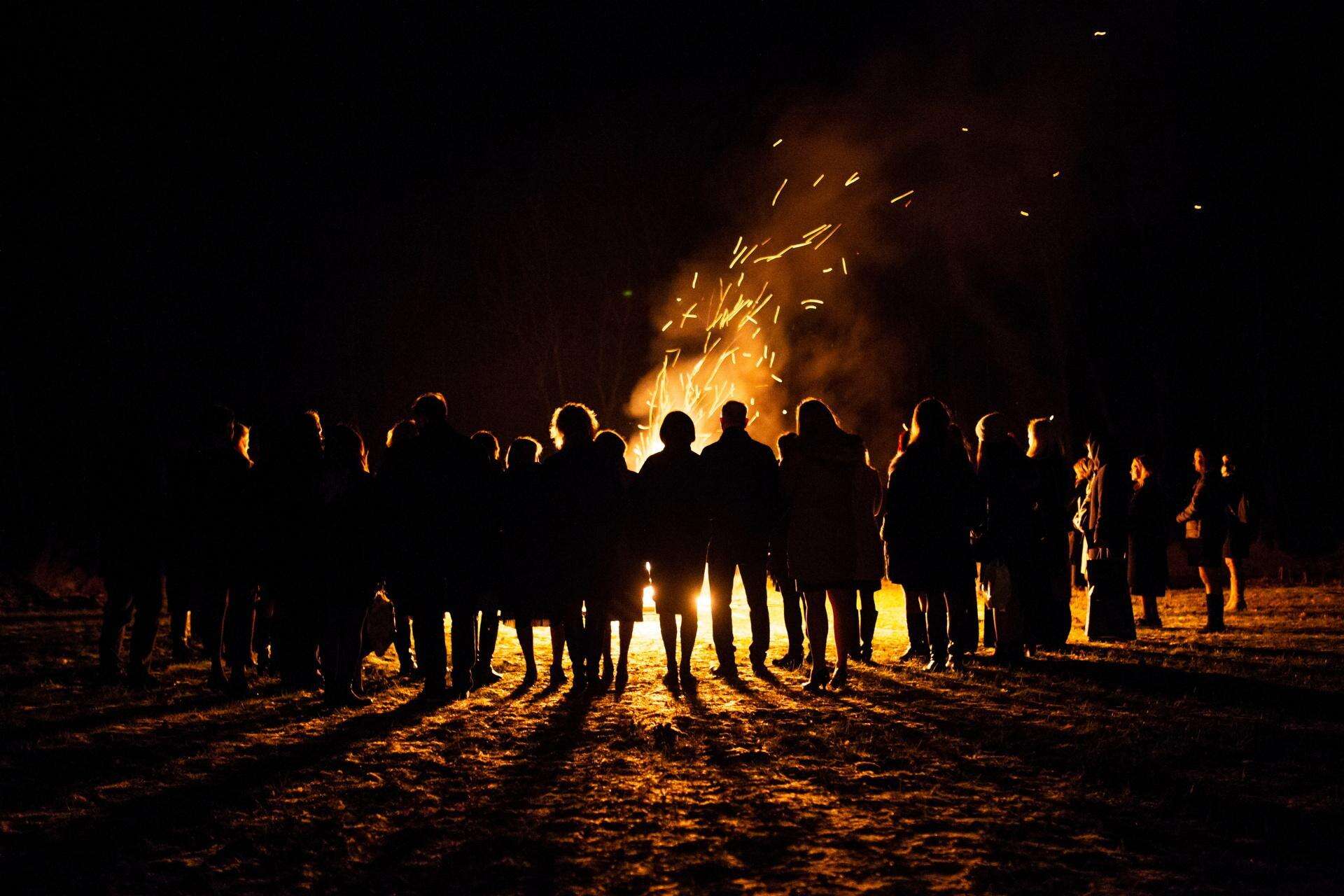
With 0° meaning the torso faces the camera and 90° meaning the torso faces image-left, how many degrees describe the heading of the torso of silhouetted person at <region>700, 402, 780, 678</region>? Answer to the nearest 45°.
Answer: approximately 180°

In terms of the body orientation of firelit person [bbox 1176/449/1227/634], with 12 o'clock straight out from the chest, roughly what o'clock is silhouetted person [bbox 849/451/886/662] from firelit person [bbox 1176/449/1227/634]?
silhouetted person [bbox 849/451/886/662] is roughly at 10 o'clock from firelit person [bbox 1176/449/1227/634].

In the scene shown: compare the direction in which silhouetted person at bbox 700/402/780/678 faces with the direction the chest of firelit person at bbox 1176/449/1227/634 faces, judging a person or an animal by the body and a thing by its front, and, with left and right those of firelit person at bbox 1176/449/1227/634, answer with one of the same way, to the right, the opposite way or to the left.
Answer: to the right

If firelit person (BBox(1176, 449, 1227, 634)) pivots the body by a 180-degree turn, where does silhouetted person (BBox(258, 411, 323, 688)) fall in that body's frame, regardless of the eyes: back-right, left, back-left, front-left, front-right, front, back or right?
back-right

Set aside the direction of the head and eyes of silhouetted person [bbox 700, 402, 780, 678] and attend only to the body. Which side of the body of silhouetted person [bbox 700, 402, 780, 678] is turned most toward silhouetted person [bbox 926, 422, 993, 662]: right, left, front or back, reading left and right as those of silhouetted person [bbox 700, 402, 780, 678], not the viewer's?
right

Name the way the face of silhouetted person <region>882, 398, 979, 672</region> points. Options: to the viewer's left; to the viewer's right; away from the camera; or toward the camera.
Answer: away from the camera

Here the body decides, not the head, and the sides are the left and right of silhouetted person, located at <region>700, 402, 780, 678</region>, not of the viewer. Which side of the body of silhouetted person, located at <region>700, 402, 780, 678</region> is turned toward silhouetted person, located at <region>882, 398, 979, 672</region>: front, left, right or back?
right

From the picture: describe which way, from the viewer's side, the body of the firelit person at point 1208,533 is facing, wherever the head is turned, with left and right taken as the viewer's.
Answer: facing to the left of the viewer

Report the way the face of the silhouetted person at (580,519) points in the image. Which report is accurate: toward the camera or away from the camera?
away from the camera

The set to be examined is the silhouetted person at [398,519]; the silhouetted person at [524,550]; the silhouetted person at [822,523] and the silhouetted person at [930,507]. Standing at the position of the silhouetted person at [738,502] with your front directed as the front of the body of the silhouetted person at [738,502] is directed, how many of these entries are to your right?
2

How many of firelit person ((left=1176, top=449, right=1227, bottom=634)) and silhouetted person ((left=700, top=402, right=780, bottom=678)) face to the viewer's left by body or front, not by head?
1

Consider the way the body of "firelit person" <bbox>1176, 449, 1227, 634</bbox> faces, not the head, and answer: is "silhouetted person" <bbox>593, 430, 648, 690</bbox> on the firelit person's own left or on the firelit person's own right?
on the firelit person's own left

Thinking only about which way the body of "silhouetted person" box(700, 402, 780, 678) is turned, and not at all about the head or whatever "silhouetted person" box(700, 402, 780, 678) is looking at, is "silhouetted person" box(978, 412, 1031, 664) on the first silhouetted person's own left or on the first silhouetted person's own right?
on the first silhouetted person's own right

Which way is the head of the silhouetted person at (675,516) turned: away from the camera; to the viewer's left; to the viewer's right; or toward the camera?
away from the camera

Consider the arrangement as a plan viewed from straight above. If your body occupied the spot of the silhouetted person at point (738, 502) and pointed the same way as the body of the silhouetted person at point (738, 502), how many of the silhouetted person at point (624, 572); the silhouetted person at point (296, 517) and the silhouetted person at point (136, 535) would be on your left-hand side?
3

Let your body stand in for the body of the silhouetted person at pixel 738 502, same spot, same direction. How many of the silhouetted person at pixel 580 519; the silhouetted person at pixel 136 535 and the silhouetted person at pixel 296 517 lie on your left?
3
